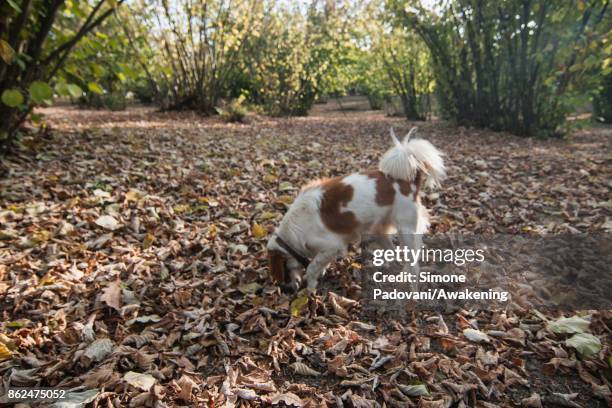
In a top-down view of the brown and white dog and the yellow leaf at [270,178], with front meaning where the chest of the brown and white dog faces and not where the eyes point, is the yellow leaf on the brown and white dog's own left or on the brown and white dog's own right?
on the brown and white dog's own right

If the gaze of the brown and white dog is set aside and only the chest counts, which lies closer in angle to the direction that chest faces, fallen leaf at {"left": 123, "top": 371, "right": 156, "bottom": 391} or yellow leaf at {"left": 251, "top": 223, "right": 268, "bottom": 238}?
the fallen leaf

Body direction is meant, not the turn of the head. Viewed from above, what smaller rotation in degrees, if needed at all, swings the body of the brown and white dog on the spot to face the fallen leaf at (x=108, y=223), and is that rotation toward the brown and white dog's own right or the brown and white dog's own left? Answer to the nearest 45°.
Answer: approximately 45° to the brown and white dog's own right

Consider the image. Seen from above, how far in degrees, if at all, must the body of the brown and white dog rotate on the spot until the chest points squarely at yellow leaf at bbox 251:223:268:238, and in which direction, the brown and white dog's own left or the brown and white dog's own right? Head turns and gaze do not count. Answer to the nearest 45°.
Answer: approximately 90° to the brown and white dog's own right

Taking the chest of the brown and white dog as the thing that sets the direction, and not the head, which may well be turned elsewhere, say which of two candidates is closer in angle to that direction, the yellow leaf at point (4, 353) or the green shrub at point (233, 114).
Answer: the yellow leaf

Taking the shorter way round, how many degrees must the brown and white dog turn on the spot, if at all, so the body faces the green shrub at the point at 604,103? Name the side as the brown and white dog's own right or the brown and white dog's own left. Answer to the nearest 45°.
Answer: approximately 180°

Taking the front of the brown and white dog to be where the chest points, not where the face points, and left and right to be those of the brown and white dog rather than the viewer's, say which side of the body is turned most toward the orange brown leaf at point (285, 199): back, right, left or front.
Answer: right

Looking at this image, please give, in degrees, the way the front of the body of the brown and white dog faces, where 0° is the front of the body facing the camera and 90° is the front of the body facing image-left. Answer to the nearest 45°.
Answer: approximately 45°
